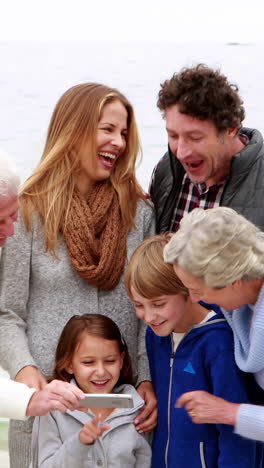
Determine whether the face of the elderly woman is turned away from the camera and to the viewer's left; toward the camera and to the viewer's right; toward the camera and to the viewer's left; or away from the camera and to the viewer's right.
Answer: toward the camera and to the viewer's left

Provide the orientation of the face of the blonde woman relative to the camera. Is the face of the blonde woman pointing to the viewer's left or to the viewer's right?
to the viewer's right

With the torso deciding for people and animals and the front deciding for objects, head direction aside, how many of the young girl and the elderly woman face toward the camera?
1

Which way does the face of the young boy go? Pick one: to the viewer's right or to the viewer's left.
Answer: to the viewer's left

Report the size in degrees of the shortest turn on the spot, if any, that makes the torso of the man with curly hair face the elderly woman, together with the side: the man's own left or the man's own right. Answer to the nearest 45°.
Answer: approximately 45° to the man's own left

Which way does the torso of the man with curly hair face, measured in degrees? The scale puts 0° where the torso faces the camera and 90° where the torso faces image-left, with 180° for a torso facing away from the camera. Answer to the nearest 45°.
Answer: approximately 45°

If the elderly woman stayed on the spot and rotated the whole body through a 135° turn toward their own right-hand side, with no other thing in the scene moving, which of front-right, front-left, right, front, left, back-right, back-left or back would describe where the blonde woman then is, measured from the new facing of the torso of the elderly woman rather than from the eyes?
left

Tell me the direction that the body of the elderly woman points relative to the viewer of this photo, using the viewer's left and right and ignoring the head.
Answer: facing to the left of the viewer

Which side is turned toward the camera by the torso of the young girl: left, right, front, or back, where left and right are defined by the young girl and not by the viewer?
front
